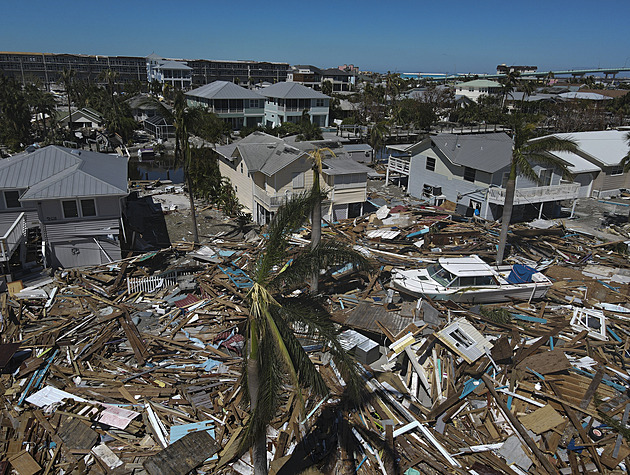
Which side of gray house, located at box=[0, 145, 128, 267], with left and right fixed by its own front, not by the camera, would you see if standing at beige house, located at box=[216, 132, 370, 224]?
left

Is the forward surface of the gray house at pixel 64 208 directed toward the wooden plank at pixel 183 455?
yes

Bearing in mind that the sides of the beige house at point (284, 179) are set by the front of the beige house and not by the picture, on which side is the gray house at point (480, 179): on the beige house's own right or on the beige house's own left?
on the beige house's own left

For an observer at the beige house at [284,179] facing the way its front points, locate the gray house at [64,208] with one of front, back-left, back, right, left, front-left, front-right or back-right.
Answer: right

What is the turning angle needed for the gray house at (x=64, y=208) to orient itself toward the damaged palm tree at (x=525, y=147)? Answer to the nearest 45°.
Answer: approximately 45° to its left

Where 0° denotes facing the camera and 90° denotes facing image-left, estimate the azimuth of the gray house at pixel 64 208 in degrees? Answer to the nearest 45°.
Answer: approximately 0°

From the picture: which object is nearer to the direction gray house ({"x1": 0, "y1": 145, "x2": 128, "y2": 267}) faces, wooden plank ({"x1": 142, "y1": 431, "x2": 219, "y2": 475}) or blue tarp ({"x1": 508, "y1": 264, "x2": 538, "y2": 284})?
the wooden plank

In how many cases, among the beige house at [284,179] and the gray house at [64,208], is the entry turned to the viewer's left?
0

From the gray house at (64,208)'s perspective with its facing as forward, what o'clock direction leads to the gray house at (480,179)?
the gray house at (480,179) is roughly at 9 o'clock from the gray house at (64,208).

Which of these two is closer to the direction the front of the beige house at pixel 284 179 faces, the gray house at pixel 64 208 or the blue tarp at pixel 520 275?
the blue tarp

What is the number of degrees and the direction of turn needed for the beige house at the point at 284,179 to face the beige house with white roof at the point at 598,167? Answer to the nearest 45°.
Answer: approximately 45° to its left

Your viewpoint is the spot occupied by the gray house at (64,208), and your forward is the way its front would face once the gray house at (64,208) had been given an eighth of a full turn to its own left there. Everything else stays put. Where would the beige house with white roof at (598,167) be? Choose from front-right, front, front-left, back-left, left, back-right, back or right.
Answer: front-left
